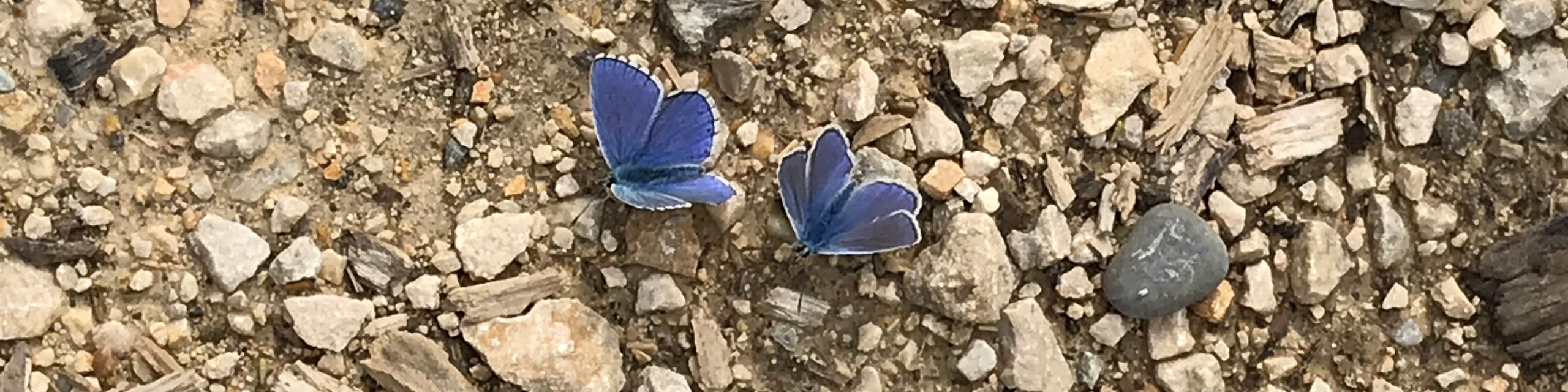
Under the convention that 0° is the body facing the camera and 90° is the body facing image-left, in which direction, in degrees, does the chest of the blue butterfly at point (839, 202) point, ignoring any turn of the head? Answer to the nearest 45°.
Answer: approximately 45°

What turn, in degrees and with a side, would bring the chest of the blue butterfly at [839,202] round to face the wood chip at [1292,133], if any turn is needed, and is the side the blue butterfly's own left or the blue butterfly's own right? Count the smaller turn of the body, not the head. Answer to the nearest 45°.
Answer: approximately 135° to the blue butterfly's own left

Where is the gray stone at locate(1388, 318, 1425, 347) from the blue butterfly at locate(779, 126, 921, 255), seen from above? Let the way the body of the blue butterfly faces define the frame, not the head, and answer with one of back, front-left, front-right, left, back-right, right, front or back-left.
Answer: back-left

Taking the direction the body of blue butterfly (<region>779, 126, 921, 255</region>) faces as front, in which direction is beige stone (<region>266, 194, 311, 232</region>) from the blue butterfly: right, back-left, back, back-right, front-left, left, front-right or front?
front-right

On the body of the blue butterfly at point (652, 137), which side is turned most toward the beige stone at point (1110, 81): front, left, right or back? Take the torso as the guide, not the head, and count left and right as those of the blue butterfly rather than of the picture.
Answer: back

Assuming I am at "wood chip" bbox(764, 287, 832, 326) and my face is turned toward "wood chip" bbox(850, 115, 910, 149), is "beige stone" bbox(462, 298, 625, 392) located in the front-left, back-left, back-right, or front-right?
back-left

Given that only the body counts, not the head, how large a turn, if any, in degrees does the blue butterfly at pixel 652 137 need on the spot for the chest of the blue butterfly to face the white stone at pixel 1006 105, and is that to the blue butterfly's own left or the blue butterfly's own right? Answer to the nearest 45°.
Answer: approximately 180°

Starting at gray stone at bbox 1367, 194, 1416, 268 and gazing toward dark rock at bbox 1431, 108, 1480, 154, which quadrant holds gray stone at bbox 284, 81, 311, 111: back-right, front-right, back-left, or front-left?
back-left

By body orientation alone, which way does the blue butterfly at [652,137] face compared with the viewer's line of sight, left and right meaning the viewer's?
facing to the left of the viewer

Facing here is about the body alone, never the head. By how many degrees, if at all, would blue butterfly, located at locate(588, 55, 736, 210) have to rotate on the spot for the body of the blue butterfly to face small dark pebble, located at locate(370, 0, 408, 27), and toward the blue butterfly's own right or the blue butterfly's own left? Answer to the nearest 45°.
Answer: approximately 45° to the blue butterfly's own right
